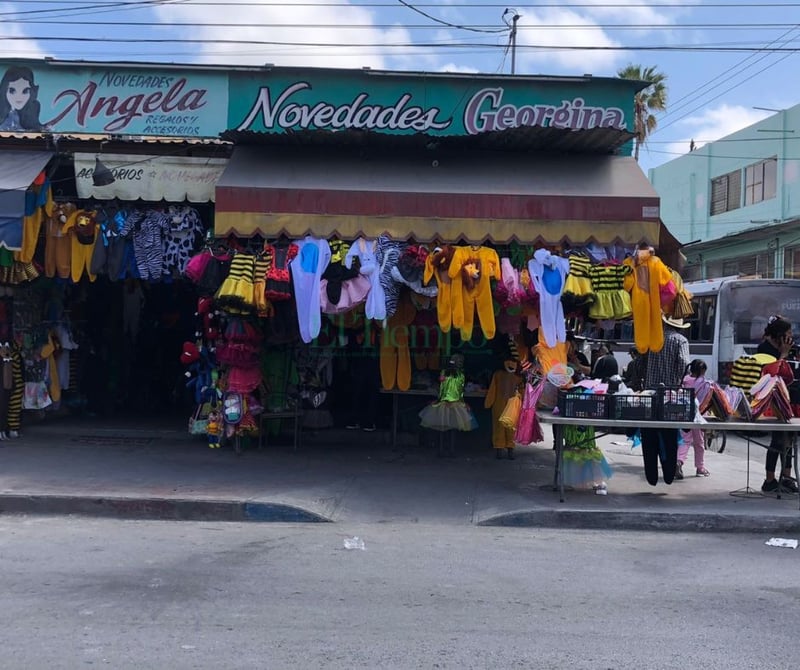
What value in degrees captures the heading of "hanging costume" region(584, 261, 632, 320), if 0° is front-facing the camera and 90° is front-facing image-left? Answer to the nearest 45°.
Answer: approximately 0°

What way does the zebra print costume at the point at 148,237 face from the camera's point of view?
toward the camera

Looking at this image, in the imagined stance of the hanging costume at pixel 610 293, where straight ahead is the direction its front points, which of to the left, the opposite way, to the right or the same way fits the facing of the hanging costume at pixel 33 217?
the same way

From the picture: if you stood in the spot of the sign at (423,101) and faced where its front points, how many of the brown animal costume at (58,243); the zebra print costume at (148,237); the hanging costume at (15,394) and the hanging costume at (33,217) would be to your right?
4

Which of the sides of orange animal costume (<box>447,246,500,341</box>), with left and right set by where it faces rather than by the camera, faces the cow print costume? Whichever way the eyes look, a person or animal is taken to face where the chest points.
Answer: right

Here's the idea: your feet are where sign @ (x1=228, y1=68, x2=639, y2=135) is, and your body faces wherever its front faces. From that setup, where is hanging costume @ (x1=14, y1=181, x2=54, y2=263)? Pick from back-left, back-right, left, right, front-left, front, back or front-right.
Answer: right

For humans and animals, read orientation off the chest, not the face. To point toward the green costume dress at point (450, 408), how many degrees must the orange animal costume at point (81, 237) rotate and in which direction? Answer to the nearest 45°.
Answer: approximately 90° to its left

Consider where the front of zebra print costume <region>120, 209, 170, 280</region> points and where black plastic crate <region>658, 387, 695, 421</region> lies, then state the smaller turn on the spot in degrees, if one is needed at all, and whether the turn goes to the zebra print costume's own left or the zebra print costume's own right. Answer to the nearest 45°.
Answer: approximately 45° to the zebra print costume's own left

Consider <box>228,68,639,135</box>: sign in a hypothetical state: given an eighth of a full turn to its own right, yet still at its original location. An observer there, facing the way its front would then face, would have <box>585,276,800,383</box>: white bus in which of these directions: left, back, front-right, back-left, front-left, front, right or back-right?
back

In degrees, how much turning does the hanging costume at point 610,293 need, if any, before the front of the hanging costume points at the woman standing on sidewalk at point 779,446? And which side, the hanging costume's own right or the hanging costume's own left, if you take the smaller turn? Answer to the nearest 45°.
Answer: approximately 90° to the hanging costume's own left

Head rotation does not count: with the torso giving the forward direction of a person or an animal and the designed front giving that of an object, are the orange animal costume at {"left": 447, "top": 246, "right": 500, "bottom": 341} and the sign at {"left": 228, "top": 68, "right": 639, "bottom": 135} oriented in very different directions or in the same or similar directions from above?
same or similar directions

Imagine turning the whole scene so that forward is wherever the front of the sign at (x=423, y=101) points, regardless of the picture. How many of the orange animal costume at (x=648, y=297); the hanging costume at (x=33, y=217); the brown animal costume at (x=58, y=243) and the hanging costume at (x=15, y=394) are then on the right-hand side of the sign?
3

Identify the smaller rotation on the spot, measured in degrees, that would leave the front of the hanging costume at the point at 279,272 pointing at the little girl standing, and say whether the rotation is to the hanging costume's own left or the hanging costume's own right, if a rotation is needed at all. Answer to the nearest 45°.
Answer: approximately 90° to the hanging costume's own left

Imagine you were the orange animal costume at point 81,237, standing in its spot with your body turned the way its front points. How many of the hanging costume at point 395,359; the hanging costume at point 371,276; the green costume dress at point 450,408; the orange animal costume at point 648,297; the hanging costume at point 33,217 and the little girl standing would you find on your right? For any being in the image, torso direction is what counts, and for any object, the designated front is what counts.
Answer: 1

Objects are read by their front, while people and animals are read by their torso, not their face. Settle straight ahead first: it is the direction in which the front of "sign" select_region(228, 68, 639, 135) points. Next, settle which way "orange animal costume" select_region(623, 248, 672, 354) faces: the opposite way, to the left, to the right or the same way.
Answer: the same way

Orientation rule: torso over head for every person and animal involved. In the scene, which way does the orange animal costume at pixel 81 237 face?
toward the camera

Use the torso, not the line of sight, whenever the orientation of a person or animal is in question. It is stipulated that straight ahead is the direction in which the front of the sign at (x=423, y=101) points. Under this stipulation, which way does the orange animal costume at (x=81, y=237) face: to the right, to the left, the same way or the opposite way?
the same way

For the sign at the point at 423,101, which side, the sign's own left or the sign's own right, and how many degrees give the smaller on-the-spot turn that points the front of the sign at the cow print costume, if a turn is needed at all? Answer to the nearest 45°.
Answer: approximately 90° to the sign's own right
